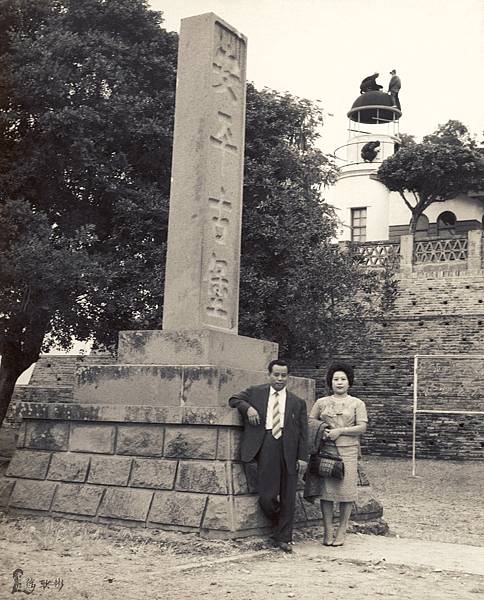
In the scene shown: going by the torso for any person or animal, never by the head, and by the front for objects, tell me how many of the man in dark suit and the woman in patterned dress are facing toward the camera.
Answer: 2

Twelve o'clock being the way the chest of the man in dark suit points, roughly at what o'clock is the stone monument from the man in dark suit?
The stone monument is roughly at 4 o'clock from the man in dark suit.

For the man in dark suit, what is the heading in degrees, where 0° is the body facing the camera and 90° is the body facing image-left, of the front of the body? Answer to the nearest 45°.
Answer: approximately 0°

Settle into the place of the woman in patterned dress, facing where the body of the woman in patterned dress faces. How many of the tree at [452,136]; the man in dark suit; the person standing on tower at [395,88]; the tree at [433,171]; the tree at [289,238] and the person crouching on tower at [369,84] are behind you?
5

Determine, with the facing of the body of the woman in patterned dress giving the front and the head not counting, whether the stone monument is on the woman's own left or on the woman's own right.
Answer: on the woman's own right

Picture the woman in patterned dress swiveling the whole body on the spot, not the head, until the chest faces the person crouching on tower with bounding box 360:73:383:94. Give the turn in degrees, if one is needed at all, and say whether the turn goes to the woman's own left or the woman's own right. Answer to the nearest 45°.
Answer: approximately 180°

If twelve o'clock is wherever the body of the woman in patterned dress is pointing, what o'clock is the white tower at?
The white tower is roughly at 6 o'clock from the woman in patterned dress.

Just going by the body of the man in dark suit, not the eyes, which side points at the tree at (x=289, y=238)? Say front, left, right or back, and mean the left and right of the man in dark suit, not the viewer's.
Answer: back

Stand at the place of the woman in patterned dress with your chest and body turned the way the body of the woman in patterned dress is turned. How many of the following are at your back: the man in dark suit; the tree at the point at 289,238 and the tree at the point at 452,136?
2

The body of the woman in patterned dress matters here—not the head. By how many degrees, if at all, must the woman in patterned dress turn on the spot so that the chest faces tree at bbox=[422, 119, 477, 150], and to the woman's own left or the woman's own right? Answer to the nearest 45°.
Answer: approximately 180°

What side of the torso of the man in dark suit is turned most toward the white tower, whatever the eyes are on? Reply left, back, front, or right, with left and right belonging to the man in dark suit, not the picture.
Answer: back

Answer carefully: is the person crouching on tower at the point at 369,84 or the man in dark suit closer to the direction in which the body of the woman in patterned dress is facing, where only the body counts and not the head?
the man in dark suit
